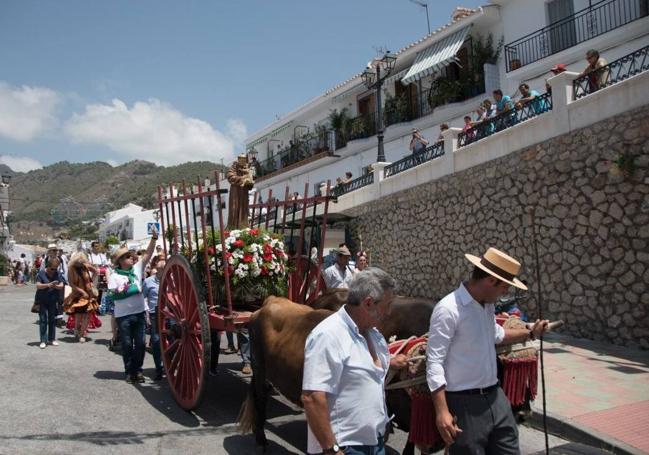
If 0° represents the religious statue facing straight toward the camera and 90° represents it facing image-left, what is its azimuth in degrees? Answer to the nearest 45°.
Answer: approximately 315°

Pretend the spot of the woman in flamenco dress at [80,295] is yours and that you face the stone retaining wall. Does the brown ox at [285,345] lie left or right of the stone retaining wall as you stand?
right

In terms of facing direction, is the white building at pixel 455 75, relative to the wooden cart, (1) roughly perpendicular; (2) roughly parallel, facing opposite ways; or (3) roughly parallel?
roughly perpendicular

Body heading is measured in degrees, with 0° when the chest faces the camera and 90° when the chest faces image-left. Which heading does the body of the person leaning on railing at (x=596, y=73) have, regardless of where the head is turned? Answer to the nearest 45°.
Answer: approximately 45°

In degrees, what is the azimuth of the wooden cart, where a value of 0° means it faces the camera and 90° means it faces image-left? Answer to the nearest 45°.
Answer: approximately 315°

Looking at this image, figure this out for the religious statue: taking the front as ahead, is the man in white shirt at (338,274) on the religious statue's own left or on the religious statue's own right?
on the religious statue's own left
